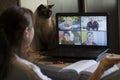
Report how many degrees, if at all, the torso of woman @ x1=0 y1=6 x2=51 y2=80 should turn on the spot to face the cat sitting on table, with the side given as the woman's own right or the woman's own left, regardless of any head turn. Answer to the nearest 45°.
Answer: approximately 45° to the woman's own left

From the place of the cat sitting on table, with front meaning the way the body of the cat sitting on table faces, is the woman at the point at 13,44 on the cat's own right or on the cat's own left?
on the cat's own right

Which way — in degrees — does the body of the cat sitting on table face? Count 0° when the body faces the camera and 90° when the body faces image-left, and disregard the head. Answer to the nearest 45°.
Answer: approximately 315°

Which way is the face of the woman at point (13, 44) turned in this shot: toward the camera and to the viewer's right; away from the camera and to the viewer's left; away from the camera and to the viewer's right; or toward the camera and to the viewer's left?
away from the camera and to the viewer's right

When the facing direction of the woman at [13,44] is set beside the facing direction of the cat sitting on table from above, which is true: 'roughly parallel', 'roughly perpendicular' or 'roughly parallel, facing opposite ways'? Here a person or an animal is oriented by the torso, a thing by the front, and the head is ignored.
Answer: roughly parallel, facing opposite ways
